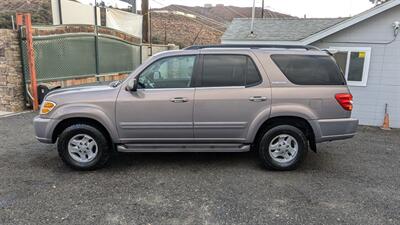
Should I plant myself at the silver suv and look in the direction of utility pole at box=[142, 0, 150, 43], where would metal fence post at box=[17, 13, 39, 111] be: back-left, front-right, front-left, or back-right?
front-left

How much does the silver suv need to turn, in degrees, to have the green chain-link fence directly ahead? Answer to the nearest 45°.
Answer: approximately 45° to its right

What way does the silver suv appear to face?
to the viewer's left

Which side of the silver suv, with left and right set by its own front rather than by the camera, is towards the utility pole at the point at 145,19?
right

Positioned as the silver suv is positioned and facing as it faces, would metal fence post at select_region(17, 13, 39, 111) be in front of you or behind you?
in front

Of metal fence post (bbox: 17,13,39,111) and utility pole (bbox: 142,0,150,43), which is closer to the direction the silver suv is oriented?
the metal fence post
